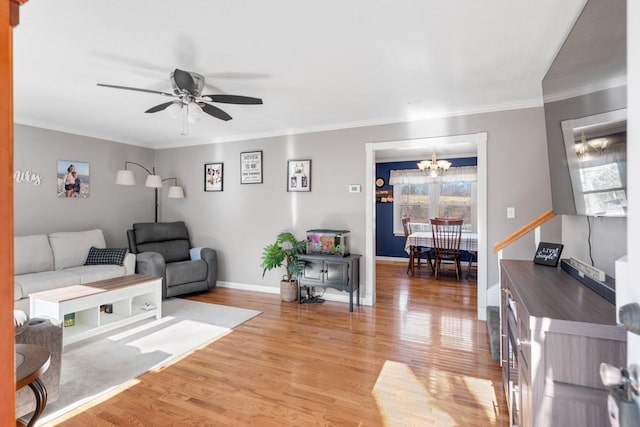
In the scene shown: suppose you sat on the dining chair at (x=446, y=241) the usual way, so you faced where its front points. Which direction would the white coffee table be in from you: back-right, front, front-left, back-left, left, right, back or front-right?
back-left

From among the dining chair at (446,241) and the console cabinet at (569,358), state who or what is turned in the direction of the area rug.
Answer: the console cabinet

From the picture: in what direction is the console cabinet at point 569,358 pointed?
to the viewer's left

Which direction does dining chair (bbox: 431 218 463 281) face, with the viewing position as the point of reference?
facing away from the viewer

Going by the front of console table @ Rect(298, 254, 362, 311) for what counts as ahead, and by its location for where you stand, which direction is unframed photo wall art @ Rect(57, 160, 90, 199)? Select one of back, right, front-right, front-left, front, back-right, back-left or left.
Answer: front-right

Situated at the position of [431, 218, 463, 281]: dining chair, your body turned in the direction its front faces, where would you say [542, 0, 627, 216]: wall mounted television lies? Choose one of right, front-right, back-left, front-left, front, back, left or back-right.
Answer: back

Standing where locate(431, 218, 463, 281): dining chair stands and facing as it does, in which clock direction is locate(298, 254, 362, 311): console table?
The console table is roughly at 7 o'clock from the dining chair.

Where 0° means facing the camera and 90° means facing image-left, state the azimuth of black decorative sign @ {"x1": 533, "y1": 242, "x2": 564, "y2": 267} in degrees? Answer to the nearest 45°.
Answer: approximately 45°

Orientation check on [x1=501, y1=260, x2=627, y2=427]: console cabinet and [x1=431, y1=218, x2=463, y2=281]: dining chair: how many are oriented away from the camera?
1

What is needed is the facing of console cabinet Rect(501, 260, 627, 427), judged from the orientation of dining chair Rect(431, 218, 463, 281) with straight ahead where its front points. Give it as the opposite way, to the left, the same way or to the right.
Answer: to the left

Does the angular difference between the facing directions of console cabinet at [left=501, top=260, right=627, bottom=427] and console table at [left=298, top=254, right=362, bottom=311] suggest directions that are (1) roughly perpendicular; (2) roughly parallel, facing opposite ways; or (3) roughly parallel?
roughly perpendicular
